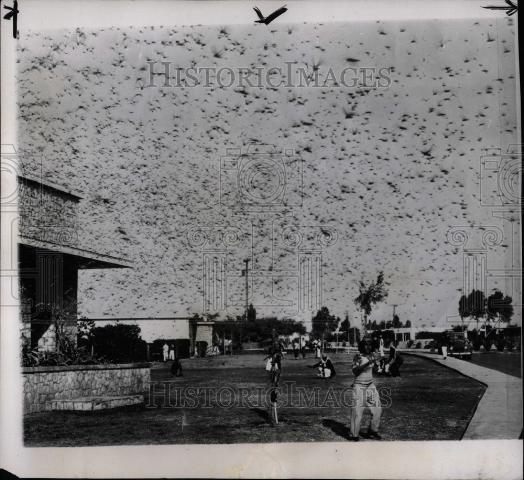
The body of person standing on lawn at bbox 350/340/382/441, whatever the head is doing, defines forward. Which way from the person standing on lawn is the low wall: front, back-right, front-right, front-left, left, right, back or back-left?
back-right

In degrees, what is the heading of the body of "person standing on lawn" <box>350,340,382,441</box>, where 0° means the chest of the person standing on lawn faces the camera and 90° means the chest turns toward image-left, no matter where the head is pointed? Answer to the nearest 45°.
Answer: approximately 315°

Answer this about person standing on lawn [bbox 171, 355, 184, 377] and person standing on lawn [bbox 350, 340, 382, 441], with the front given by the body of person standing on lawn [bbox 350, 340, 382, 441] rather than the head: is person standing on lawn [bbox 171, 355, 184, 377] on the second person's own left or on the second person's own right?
on the second person's own right

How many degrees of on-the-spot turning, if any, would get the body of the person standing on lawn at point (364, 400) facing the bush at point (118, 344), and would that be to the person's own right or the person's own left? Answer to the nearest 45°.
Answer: approximately 135° to the person's own right

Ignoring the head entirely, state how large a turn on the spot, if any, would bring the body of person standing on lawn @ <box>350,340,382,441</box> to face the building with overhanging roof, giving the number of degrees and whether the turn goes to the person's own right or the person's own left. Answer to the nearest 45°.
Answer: approximately 135° to the person's own right

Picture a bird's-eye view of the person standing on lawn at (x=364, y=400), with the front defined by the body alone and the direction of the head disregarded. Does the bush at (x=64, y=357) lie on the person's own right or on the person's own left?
on the person's own right

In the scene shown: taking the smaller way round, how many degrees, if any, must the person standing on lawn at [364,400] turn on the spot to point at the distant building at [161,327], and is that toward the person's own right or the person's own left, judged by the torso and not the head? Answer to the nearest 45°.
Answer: approximately 135° to the person's own right

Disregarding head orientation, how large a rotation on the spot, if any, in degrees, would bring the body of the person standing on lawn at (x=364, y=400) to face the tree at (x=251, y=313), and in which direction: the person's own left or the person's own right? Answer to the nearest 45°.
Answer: approximately 135° to the person's own right
